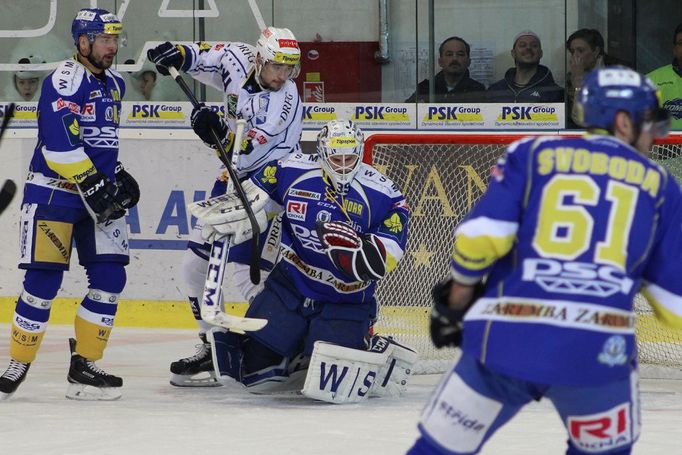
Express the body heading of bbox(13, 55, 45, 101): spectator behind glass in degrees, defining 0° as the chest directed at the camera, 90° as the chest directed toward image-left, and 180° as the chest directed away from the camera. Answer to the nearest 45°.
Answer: approximately 0°

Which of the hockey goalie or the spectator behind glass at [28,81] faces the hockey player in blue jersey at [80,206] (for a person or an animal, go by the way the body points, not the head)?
the spectator behind glass

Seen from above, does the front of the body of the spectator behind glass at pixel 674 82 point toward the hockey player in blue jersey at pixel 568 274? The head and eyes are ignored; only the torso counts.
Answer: yes
